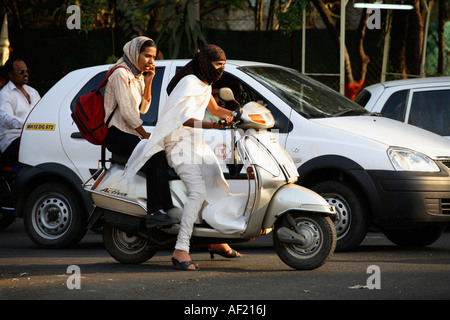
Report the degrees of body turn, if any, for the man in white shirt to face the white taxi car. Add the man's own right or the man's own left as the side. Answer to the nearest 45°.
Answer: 0° — they already face it

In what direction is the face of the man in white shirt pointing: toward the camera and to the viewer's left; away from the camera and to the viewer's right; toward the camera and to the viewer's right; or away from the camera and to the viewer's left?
toward the camera and to the viewer's right

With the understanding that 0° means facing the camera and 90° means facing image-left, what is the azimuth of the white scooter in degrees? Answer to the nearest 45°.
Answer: approximately 270°

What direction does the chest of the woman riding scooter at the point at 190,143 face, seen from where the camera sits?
to the viewer's right

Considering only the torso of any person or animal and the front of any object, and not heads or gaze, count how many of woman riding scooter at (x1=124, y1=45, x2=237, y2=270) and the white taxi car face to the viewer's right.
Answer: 2

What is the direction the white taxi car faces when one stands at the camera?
facing to the right of the viewer

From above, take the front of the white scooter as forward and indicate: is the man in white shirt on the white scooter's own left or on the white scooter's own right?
on the white scooter's own left

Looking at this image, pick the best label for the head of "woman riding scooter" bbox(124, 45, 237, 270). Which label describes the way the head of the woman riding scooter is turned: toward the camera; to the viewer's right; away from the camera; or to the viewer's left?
to the viewer's right

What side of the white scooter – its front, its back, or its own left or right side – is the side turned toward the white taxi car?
left

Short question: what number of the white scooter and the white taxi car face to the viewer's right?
2

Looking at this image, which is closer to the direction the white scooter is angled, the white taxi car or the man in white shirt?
the white taxi car

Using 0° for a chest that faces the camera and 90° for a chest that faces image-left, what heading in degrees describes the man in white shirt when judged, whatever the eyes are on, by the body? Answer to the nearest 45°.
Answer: approximately 315°

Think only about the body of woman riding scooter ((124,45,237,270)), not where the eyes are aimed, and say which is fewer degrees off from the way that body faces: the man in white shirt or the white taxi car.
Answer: the white taxi car

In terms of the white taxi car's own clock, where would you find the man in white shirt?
The man in white shirt is roughly at 7 o'clock from the white taxi car.
